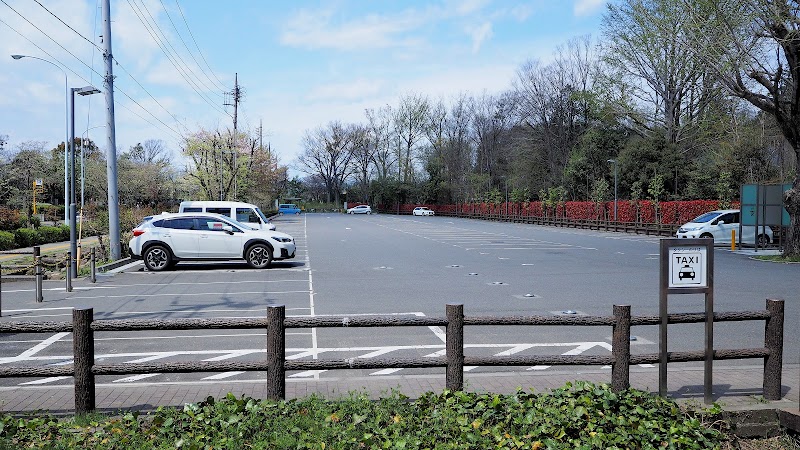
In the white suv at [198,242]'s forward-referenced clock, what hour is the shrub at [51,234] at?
The shrub is roughly at 8 o'clock from the white suv.

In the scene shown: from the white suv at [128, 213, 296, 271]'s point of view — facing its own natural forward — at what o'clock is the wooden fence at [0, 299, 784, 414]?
The wooden fence is roughly at 3 o'clock from the white suv.

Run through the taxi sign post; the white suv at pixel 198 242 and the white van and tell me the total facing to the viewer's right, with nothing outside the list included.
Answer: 2

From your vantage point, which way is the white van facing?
to the viewer's right

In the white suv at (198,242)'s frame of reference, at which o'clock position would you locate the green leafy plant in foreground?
The green leafy plant in foreground is roughly at 3 o'clock from the white suv.

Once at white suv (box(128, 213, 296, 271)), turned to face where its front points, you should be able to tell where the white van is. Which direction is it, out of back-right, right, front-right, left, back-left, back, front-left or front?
left

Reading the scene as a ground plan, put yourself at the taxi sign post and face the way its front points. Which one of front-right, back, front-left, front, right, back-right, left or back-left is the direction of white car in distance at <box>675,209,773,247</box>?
back

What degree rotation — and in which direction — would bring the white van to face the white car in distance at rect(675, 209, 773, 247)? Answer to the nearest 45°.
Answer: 0° — it already faces it

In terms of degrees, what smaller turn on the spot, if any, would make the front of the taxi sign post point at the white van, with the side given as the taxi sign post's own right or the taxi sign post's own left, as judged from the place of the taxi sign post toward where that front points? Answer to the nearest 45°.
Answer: approximately 135° to the taxi sign post's own right

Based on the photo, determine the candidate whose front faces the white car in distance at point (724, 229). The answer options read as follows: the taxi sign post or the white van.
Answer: the white van

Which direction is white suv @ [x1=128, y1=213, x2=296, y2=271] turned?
to the viewer's right

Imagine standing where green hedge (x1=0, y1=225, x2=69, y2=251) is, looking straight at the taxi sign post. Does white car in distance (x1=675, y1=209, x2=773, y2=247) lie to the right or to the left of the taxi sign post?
left

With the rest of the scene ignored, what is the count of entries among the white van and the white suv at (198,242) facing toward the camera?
0
